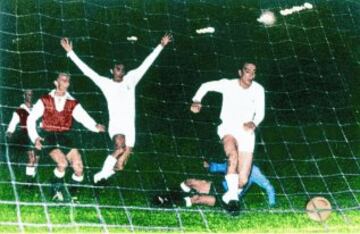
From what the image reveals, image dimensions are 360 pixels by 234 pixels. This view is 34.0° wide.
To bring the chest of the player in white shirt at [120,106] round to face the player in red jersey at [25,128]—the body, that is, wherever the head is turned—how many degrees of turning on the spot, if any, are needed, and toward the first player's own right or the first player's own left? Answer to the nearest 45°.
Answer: approximately 90° to the first player's own right

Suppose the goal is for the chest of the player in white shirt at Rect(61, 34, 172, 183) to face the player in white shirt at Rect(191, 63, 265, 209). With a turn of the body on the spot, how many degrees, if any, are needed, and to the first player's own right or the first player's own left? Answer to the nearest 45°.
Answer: approximately 90° to the first player's own left

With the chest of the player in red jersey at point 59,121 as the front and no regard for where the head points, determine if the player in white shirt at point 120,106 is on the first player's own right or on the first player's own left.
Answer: on the first player's own left

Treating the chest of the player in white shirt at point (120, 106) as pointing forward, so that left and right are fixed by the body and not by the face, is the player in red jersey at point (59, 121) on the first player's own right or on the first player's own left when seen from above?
on the first player's own right

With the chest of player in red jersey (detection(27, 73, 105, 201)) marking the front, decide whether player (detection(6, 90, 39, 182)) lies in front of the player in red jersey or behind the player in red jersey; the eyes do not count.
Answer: behind

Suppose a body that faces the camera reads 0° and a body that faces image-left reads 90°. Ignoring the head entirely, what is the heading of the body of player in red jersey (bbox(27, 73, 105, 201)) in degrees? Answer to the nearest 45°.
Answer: approximately 0°

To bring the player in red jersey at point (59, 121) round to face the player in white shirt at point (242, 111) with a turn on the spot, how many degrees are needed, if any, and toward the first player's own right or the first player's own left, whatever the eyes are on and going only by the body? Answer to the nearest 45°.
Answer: approximately 90° to the first player's own left

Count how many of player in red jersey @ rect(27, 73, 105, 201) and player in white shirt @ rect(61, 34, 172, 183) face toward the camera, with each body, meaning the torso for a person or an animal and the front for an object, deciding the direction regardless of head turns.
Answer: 2

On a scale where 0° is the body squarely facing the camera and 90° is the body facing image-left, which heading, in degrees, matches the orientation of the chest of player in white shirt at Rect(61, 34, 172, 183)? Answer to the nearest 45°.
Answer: approximately 0°
